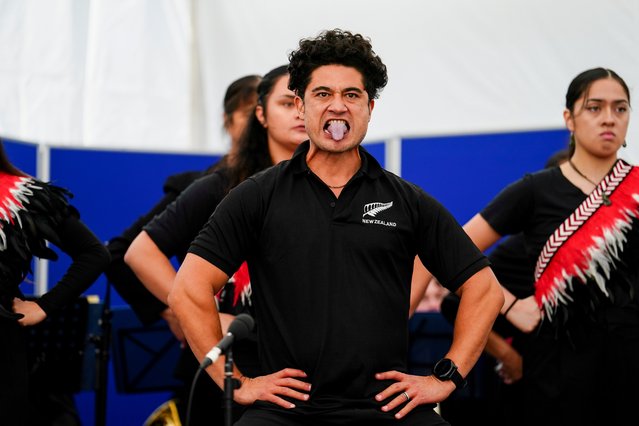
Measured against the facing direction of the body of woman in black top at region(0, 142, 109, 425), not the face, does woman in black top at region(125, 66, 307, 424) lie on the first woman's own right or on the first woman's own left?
on the first woman's own left

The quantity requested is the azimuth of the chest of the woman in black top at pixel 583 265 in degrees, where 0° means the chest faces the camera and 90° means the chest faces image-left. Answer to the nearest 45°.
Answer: approximately 315°

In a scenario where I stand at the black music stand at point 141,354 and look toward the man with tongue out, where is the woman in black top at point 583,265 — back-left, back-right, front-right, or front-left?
front-left

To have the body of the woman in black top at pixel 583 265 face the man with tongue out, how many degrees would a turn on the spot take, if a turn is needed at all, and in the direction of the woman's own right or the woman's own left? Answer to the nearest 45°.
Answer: approximately 90° to the woman's own right

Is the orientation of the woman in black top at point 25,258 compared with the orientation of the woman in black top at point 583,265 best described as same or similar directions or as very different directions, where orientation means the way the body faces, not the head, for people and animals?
same or similar directions

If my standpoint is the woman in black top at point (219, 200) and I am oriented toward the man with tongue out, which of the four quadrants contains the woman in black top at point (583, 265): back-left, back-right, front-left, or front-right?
front-left

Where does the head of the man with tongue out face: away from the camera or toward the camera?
toward the camera

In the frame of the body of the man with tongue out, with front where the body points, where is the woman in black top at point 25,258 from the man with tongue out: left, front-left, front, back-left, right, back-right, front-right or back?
back-right

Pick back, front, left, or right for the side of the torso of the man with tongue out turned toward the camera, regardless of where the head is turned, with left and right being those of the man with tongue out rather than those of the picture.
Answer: front

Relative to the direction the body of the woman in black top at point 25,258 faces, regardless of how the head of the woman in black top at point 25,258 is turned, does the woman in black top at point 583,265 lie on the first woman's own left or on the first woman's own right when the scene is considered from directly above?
on the first woman's own left

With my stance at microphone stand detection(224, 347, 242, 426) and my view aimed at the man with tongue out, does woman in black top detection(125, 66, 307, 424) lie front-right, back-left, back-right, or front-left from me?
front-left
